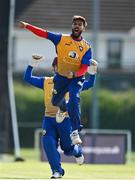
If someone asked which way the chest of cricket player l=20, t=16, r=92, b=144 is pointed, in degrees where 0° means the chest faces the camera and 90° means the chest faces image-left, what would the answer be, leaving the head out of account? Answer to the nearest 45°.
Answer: approximately 0°

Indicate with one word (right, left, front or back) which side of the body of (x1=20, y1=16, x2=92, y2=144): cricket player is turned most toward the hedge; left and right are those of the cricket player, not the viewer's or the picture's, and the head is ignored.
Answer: back
